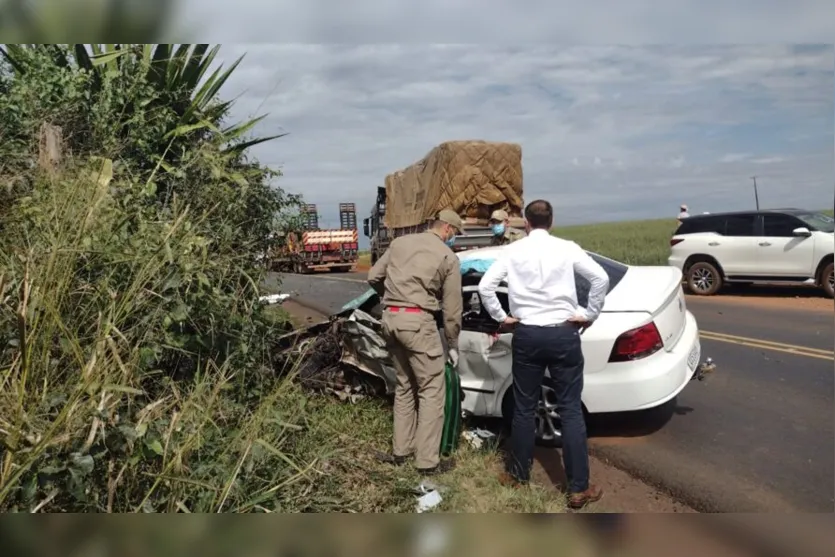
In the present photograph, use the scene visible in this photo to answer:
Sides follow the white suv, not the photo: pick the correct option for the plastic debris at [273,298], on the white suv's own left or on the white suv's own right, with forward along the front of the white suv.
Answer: on the white suv's own right

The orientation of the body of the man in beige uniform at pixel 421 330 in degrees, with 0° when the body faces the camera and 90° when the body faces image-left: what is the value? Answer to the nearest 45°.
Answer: approximately 225°

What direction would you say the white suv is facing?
to the viewer's right

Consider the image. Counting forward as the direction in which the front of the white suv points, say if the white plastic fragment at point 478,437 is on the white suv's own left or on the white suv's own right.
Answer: on the white suv's own right

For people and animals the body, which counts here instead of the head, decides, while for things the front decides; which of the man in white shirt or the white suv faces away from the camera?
the man in white shirt

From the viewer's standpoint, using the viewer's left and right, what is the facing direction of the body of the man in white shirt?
facing away from the viewer

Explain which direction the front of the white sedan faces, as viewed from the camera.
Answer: facing away from the viewer and to the left of the viewer

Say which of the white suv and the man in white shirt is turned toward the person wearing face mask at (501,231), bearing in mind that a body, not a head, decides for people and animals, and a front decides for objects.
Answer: the man in white shirt

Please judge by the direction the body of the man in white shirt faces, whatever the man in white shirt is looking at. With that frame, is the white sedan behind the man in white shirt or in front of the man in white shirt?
in front

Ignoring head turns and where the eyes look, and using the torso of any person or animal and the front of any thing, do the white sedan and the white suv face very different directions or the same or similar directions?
very different directions

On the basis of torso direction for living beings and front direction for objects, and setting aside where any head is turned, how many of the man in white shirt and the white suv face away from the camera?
1

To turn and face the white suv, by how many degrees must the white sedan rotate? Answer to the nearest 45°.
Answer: approximately 90° to its right

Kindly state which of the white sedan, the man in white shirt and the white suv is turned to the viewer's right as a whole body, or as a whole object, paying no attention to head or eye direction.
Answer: the white suv

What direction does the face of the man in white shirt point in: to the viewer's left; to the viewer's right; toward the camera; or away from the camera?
away from the camera

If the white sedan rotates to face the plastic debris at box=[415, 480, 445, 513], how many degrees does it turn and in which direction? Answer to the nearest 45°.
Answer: approximately 90° to its left

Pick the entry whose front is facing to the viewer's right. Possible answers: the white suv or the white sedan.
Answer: the white suv

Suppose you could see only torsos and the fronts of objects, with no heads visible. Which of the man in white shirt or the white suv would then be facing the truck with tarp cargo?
the man in white shirt
